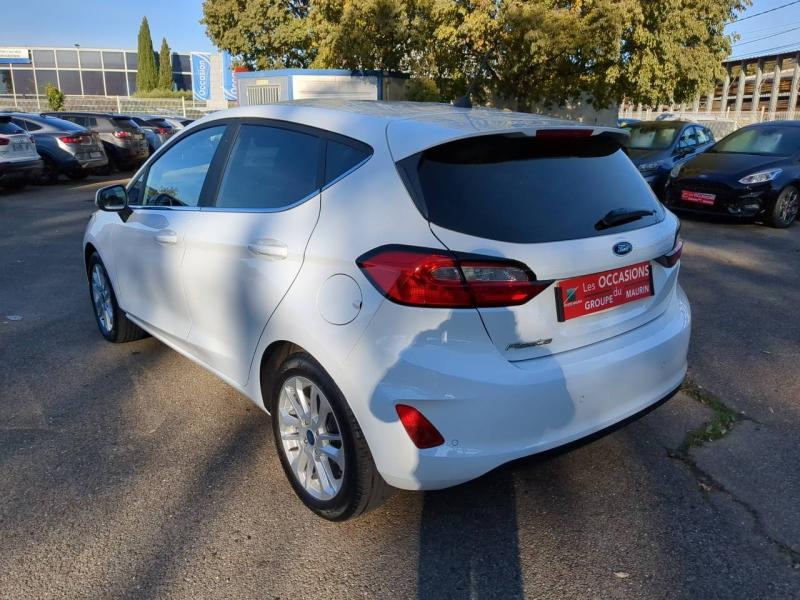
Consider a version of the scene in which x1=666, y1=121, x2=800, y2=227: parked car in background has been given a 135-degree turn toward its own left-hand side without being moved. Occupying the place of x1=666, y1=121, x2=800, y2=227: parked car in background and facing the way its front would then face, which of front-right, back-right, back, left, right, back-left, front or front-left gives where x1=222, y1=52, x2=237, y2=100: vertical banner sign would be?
back-left

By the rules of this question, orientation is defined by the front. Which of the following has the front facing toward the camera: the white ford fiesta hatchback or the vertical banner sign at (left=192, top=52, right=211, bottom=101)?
the vertical banner sign

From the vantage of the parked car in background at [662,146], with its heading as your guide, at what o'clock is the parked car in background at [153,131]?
the parked car in background at [153,131] is roughly at 2 o'clock from the parked car in background at [662,146].

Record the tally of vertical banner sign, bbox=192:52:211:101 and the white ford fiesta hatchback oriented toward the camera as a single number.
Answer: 1

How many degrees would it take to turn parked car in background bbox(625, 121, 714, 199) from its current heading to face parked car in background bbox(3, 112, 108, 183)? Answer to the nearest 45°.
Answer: approximately 45° to its right

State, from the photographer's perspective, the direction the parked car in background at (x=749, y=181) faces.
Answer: facing the viewer and to the left of the viewer

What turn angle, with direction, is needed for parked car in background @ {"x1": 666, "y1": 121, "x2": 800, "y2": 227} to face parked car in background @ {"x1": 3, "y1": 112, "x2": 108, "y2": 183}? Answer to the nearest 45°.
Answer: approximately 45° to its right

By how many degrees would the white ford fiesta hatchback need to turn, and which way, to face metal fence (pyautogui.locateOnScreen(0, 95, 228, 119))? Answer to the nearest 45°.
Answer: approximately 45° to its right

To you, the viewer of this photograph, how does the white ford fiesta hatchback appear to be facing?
facing away from the viewer and to the left of the viewer

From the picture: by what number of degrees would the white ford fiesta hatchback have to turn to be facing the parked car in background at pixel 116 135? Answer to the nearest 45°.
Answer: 0° — it already faces it

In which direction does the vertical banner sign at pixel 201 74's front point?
toward the camera

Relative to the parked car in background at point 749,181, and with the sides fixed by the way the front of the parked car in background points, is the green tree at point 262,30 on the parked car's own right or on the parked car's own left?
on the parked car's own right

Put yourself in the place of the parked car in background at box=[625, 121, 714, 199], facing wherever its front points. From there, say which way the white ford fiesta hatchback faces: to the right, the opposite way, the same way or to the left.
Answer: to the right

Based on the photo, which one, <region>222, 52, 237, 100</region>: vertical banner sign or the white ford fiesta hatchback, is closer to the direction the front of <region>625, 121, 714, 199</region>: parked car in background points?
the white ford fiesta hatchback

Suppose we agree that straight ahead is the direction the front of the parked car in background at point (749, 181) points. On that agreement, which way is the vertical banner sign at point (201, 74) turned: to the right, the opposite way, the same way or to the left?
to the left
